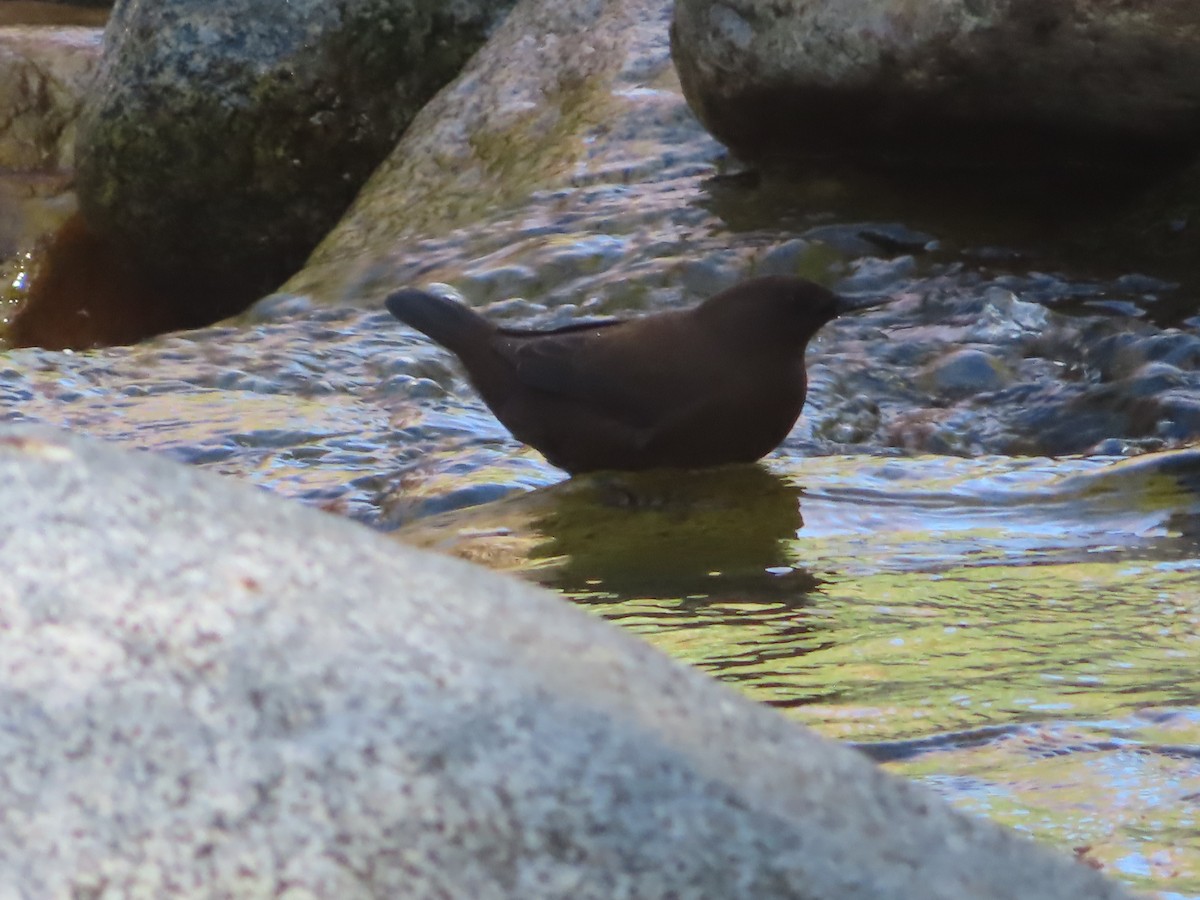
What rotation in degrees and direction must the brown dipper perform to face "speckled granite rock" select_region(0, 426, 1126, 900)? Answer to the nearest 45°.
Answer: approximately 90° to its right

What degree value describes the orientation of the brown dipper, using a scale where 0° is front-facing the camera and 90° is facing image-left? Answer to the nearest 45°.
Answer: approximately 270°

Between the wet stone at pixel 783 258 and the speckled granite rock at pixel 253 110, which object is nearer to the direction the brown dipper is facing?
the wet stone

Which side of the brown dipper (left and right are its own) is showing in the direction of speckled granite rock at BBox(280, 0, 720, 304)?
left

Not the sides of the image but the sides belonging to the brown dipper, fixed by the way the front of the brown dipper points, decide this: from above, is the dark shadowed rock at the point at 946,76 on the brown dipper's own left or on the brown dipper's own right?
on the brown dipper's own left

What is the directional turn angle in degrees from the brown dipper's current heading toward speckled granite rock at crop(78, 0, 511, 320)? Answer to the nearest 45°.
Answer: approximately 90° to its left

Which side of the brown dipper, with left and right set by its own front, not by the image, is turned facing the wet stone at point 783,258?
left

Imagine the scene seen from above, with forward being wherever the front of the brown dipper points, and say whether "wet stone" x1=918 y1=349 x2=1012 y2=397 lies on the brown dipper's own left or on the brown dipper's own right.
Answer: on the brown dipper's own left

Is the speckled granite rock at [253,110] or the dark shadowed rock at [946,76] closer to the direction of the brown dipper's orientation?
the dark shadowed rock
